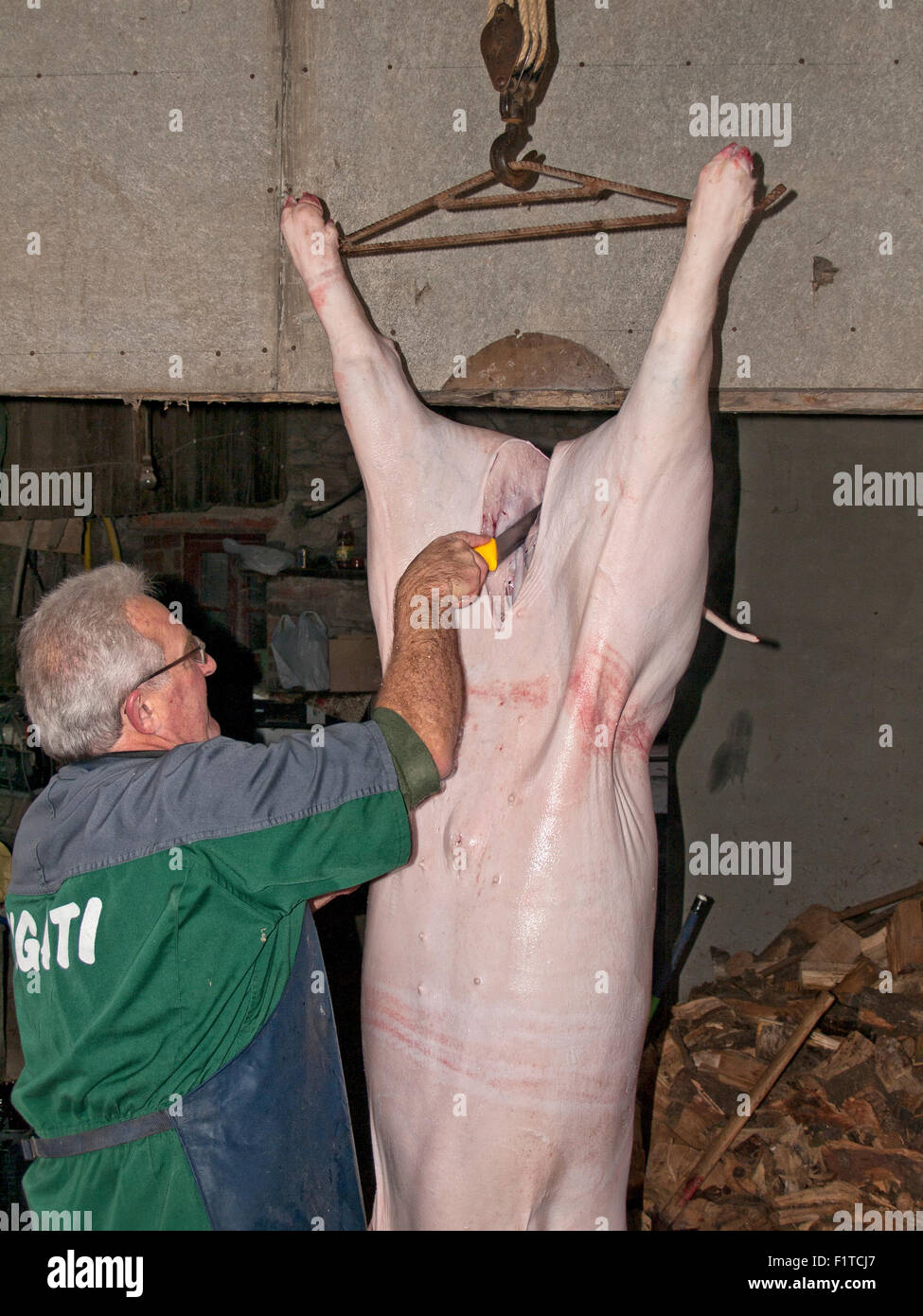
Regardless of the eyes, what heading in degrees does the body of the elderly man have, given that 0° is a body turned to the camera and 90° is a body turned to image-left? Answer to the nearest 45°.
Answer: approximately 225°

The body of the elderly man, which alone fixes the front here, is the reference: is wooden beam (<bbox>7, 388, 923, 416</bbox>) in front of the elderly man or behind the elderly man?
in front

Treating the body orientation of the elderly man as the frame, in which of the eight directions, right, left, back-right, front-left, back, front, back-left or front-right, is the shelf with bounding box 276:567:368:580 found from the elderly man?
front-left

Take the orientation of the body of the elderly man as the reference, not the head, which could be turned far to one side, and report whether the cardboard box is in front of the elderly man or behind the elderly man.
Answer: in front
